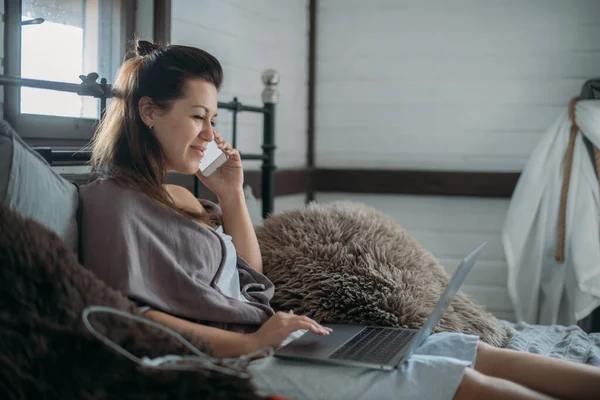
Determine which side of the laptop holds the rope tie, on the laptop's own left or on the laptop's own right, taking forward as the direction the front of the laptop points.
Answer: on the laptop's own right

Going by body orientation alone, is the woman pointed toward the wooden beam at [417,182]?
no

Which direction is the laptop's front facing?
to the viewer's left

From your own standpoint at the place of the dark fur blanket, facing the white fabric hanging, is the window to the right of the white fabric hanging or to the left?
left

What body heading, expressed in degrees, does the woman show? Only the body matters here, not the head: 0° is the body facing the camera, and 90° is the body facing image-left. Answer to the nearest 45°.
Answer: approximately 270°

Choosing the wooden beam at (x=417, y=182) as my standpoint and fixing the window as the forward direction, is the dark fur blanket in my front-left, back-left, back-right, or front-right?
front-left

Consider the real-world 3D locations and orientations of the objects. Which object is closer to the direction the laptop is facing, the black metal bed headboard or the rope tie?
the black metal bed headboard

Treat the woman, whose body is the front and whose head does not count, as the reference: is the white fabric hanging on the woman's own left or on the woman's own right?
on the woman's own left

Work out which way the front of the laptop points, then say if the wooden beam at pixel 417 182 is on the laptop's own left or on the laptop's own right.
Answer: on the laptop's own right

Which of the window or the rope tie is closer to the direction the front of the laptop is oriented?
the window

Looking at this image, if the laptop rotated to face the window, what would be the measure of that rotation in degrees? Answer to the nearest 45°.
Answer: approximately 45° to its right
